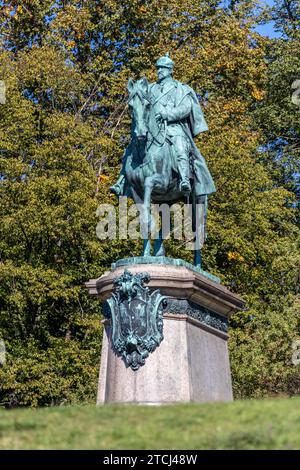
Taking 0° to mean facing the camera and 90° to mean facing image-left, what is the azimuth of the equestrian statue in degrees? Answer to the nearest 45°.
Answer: approximately 45°
